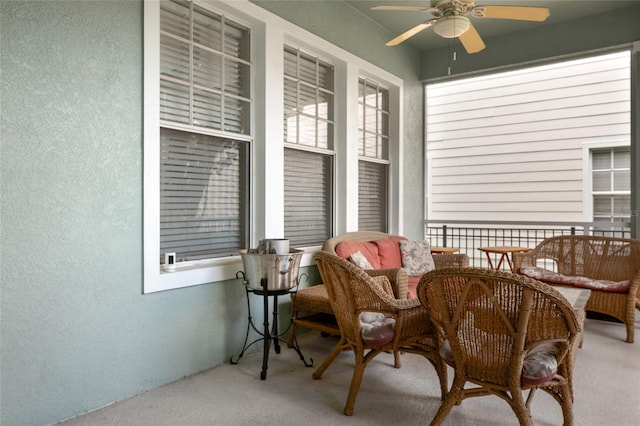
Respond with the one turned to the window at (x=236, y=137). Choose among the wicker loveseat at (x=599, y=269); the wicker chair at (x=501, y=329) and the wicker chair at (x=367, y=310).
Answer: the wicker loveseat

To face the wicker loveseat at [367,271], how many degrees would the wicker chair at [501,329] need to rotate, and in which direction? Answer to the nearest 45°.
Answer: approximately 90° to its left

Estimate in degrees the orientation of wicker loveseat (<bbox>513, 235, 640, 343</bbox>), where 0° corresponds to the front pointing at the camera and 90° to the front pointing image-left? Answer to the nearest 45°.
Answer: approximately 45°

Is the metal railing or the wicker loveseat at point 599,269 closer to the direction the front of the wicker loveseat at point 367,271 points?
the wicker loveseat

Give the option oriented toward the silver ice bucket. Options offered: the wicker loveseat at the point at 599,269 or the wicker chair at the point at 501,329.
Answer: the wicker loveseat

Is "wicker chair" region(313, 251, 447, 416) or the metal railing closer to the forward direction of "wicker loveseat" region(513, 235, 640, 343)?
the wicker chair

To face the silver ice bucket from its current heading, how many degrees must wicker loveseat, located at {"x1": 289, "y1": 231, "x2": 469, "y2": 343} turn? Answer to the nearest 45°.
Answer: approximately 90° to its right

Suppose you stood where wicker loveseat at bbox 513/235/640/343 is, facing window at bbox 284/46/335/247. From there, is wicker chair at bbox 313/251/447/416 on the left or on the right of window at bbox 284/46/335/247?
left

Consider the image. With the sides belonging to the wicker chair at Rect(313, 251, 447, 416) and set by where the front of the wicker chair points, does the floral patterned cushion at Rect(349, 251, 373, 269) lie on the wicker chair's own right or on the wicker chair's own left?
on the wicker chair's own left

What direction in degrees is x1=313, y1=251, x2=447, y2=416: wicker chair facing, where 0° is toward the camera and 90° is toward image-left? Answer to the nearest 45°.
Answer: approximately 225°

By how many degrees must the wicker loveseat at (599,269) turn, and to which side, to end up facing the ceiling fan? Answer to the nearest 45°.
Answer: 0° — it already faces it

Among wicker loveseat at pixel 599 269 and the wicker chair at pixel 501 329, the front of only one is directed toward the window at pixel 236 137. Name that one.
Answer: the wicker loveseat

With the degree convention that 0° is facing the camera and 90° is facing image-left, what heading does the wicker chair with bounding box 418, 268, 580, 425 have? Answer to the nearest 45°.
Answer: approximately 225°
